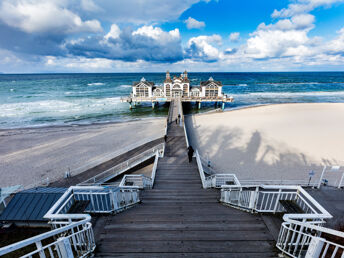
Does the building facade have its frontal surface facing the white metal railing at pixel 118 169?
yes

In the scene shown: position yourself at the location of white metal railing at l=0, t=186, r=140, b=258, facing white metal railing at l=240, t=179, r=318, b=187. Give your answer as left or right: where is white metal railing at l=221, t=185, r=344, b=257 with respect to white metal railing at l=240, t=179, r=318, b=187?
right

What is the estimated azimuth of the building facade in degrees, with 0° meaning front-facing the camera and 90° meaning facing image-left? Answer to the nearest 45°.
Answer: approximately 0°

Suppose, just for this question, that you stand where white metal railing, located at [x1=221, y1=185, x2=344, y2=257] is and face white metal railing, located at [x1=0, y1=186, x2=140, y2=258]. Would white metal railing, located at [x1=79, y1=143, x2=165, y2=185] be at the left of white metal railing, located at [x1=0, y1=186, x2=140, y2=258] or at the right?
right

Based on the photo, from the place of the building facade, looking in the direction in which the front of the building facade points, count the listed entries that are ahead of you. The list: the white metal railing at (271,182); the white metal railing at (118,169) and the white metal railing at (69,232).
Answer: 3

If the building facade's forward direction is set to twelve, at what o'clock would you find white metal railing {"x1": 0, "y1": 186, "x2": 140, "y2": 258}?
The white metal railing is roughly at 12 o'clock from the building facade.

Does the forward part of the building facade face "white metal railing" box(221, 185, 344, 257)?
yes
